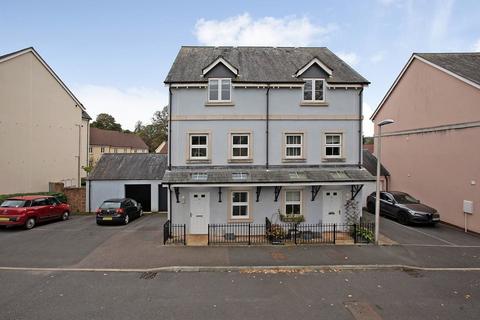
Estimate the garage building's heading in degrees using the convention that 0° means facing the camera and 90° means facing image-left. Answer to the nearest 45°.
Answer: approximately 0°

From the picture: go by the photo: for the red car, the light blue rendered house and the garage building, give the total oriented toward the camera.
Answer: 2
